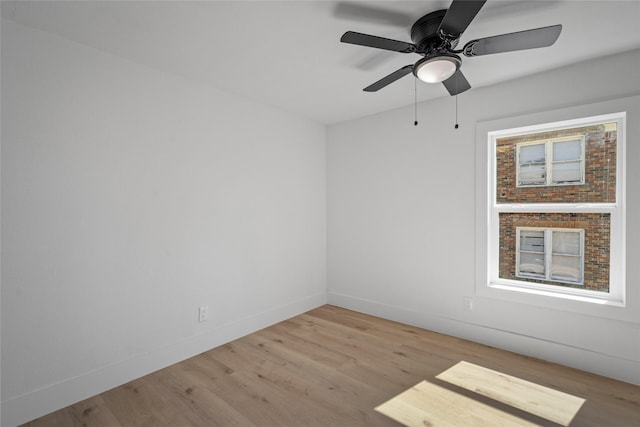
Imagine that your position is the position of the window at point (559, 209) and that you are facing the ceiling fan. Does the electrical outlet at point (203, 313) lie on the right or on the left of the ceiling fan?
right

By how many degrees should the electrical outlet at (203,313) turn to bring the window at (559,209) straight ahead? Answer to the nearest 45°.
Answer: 0° — it already faces it

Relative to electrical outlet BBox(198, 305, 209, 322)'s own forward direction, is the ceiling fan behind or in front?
in front

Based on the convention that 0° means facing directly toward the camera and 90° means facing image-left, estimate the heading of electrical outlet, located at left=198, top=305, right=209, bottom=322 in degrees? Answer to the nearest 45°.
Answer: approximately 315°
